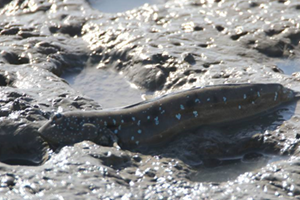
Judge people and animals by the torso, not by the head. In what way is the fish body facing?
to the viewer's left
